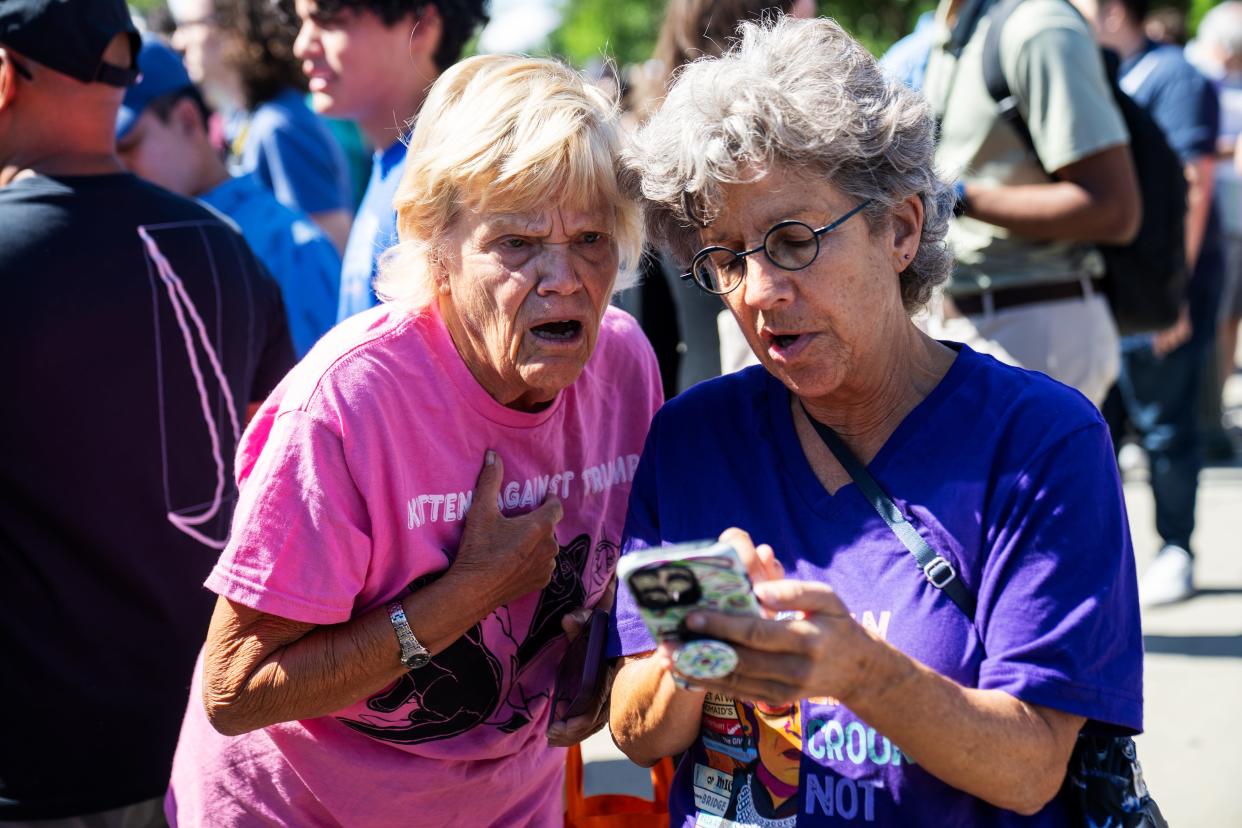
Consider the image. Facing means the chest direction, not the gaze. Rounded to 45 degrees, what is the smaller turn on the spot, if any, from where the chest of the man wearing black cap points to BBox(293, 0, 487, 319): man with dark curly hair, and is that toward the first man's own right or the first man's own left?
approximately 90° to the first man's own right

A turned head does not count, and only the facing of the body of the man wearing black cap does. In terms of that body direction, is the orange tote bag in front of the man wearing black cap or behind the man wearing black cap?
behind

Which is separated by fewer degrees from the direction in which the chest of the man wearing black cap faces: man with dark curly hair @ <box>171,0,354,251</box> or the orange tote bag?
the man with dark curly hair

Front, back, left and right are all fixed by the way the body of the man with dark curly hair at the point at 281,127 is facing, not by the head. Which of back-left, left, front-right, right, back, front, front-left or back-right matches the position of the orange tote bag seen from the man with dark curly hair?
left

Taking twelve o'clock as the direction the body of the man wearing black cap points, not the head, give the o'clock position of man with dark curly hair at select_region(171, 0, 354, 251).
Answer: The man with dark curly hair is roughly at 2 o'clock from the man wearing black cap.

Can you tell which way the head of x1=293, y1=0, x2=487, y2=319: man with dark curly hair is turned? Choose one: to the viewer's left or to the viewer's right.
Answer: to the viewer's left

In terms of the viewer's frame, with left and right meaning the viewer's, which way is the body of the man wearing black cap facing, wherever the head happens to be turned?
facing away from the viewer and to the left of the viewer

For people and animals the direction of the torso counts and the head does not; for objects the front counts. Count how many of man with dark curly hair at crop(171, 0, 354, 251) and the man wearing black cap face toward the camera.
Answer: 0

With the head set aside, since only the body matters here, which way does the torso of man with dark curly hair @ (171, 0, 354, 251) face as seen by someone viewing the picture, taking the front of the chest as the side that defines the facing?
to the viewer's left
